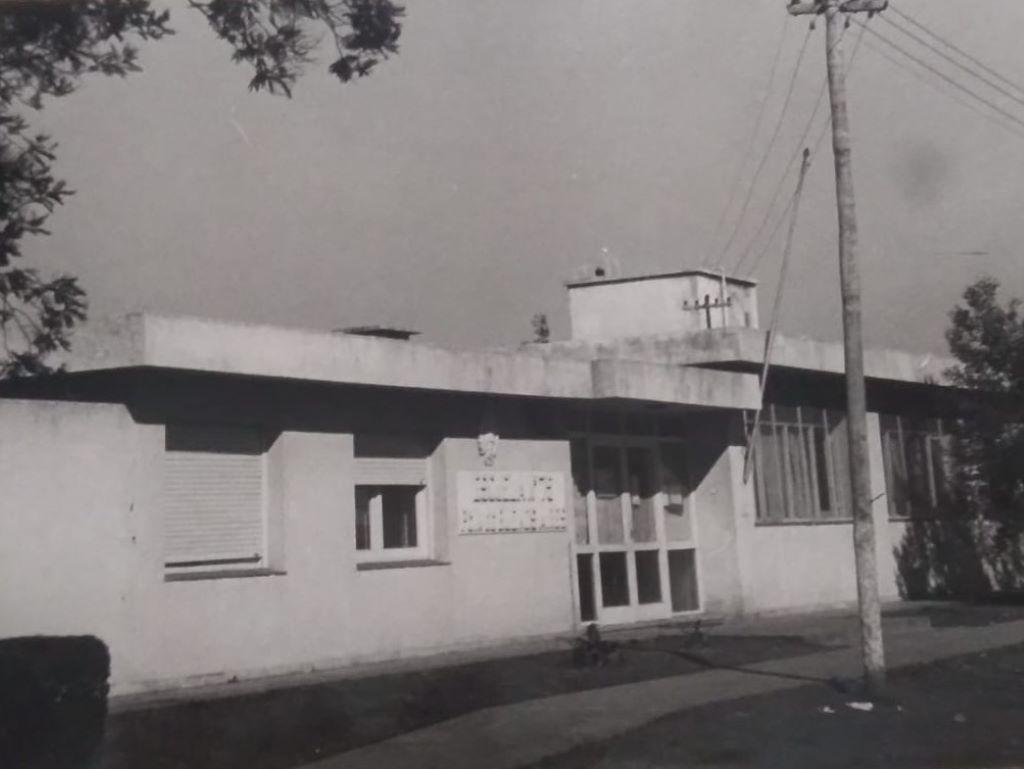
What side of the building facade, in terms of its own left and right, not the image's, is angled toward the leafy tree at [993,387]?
left

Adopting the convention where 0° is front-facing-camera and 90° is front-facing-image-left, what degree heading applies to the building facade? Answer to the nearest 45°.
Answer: approximately 315°

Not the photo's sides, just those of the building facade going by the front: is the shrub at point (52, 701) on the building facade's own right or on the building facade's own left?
on the building facade's own right
